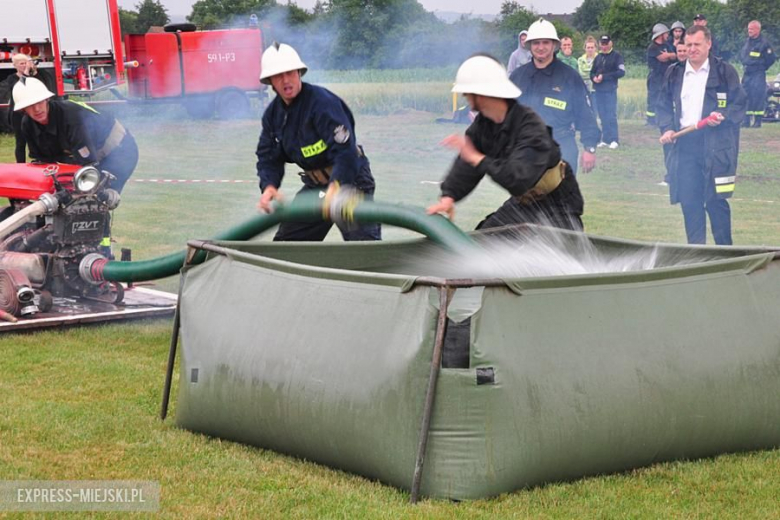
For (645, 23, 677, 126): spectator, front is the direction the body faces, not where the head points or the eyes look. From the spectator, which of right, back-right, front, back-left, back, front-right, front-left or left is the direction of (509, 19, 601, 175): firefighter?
front-right

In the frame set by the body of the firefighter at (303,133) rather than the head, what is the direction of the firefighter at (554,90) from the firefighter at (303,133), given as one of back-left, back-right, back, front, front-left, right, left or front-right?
back

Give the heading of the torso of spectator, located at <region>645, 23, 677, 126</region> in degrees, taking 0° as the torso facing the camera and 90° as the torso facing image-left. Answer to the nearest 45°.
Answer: approximately 315°

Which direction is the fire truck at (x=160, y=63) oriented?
to the viewer's left

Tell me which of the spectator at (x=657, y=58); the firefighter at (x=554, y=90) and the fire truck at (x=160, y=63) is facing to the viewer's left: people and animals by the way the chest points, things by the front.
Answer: the fire truck

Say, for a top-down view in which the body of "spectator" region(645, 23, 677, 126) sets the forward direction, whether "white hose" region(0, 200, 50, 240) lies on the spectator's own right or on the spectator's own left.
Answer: on the spectator's own right

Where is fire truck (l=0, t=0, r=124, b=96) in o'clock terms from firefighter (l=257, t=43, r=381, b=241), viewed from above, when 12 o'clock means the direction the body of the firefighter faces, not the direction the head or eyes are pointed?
The fire truck is roughly at 4 o'clock from the firefighter.

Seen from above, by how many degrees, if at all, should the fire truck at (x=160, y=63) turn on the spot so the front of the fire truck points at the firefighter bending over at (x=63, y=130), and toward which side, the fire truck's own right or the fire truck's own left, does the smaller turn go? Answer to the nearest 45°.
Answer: approximately 90° to the fire truck's own left

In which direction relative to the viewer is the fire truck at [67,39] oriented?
to the viewer's left
